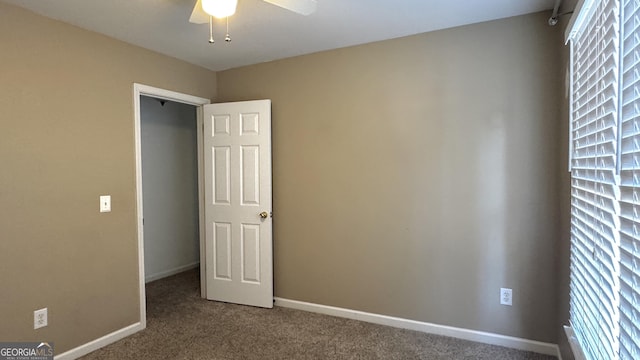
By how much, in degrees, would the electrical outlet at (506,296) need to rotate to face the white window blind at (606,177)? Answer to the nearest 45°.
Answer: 0° — it already faces it

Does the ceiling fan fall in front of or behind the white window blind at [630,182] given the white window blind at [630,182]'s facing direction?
in front

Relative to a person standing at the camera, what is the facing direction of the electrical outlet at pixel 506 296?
facing the viewer

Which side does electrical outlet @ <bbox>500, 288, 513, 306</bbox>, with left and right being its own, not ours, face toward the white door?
right

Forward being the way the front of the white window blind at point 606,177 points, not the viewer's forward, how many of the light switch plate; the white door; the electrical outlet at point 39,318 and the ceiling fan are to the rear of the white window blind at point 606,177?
0

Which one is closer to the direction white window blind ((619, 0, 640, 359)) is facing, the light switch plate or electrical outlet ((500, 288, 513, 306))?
the light switch plate

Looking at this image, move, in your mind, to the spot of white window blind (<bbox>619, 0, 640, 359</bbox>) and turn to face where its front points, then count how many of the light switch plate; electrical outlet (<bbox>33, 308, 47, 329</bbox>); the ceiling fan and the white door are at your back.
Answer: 0

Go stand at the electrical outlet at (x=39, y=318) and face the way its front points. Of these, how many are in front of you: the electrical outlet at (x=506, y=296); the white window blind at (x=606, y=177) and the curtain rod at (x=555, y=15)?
3

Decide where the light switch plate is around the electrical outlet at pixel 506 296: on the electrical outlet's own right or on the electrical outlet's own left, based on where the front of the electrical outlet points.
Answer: on the electrical outlet's own right

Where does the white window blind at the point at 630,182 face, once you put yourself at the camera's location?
facing to the left of the viewer

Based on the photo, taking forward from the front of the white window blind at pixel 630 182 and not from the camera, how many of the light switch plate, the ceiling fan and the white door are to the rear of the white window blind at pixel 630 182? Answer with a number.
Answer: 0

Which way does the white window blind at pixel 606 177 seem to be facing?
to the viewer's left

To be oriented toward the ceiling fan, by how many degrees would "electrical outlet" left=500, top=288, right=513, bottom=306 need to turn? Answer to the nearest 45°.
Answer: approximately 45° to its right

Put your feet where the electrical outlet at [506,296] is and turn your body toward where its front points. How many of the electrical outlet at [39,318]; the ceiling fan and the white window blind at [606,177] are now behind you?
0

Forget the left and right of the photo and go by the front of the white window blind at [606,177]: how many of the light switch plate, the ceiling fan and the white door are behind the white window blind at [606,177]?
0

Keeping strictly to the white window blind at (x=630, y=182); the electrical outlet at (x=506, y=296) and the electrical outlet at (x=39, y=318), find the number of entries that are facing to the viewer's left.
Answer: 1

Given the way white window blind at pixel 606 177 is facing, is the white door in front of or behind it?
in front

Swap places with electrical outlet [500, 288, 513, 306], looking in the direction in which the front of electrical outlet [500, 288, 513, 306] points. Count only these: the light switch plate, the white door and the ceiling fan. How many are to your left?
0

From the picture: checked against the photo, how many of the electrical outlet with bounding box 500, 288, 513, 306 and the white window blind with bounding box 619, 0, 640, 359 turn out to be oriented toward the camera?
1
